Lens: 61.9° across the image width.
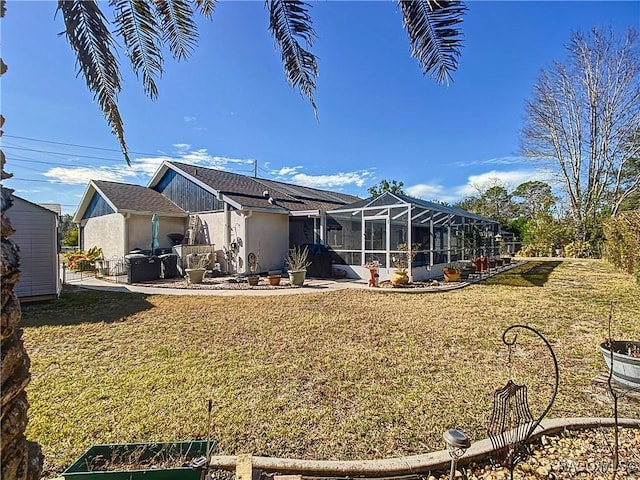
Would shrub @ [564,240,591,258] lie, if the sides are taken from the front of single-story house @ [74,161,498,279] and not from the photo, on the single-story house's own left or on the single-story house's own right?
on the single-story house's own right

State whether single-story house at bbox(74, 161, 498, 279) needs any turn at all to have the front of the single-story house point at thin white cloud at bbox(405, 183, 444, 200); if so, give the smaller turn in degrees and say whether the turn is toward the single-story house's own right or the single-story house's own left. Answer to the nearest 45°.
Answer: approximately 90° to the single-story house's own right

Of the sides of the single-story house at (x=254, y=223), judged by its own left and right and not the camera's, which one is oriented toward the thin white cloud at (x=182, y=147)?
front

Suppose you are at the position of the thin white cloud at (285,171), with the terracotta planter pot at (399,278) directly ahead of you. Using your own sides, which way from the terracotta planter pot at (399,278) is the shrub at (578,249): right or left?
left

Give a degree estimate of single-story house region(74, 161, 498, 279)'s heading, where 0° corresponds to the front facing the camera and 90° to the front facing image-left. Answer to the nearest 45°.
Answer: approximately 135°

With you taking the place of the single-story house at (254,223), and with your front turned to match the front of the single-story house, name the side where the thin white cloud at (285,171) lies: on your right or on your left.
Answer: on your right

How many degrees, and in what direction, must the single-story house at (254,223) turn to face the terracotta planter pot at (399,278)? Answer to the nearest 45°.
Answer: approximately 180°

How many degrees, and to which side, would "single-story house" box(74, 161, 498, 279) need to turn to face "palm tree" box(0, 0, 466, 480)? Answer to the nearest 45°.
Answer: approximately 135° to its left

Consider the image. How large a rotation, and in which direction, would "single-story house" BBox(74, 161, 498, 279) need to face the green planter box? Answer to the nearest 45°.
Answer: approximately 135° to its left
